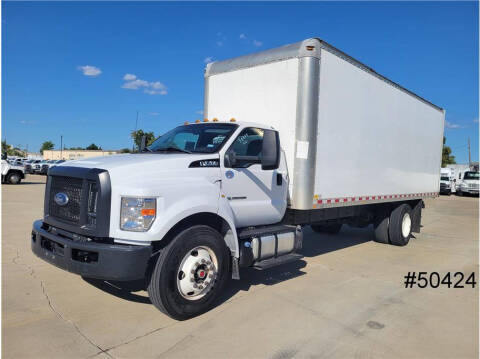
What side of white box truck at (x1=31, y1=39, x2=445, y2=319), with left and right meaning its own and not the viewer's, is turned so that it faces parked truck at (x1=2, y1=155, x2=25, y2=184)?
right

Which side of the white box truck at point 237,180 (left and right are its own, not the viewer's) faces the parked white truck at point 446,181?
back

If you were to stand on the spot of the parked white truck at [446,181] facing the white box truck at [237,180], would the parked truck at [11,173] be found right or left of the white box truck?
right

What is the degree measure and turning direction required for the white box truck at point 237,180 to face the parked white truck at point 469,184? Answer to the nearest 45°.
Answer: approximately 180°

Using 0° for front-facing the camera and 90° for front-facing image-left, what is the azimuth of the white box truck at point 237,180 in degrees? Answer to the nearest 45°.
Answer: approximately 45°
